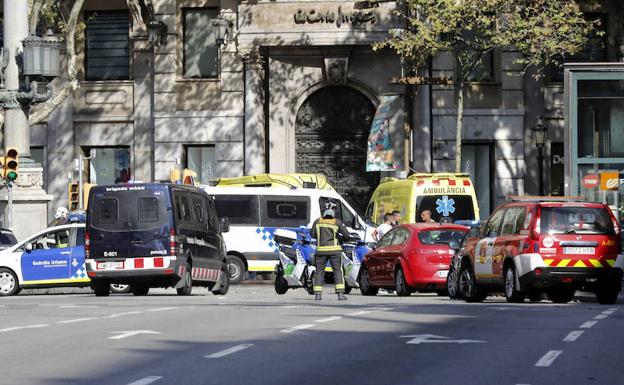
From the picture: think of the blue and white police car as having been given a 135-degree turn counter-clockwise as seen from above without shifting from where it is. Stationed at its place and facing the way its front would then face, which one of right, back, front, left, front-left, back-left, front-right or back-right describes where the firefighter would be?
front

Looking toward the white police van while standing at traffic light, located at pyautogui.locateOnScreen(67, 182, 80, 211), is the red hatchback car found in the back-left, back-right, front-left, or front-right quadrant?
front-right

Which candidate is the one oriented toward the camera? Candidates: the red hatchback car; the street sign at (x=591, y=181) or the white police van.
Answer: the street sign

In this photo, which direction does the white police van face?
to the viewer's right

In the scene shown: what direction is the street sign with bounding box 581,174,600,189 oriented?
toward the camera

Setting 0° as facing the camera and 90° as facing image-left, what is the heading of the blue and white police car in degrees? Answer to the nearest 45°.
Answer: approximately 90°

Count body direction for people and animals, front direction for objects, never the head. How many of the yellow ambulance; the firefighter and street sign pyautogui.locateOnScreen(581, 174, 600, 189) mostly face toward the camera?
1

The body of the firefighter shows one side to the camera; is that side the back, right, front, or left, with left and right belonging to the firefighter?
back

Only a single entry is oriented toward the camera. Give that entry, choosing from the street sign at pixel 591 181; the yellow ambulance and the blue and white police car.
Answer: the street sign

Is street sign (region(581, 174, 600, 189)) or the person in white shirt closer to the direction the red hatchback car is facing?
the person in white shirt

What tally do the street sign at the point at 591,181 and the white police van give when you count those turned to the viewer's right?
1
